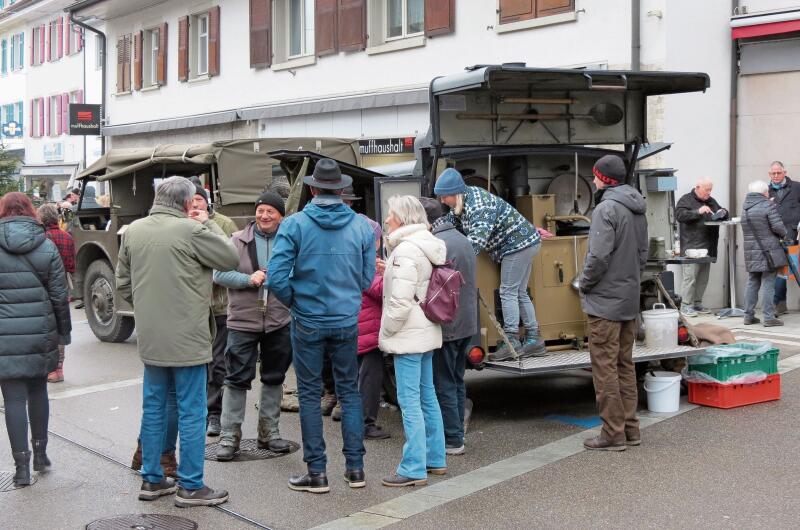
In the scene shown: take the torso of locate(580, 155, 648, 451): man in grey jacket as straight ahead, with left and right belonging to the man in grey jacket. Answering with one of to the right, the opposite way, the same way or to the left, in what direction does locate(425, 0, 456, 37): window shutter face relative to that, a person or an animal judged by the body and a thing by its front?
to the left

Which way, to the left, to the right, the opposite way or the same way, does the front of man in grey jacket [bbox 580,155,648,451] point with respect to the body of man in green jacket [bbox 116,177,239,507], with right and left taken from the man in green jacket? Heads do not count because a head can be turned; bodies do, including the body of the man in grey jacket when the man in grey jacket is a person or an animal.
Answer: to the left

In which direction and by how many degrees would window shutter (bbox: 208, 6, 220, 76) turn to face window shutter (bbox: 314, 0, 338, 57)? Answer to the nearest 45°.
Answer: approximately 90° to its left

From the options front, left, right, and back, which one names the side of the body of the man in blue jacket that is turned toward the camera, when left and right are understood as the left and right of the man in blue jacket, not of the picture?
back

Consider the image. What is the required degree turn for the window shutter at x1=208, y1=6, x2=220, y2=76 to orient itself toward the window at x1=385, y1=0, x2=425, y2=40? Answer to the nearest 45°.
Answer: approximately 90° to its left

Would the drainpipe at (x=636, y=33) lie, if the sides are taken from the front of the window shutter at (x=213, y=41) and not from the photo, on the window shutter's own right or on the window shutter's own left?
on the window shutter's own left

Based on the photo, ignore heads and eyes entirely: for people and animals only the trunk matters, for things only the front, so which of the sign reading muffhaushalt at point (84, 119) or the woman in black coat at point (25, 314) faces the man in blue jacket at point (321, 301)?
the sign reading muffhaushalt

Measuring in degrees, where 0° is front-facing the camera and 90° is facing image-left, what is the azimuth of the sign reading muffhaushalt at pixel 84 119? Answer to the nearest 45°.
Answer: approximately 0°

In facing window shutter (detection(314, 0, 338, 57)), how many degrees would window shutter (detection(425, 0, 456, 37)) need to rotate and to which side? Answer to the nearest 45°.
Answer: approximately 90° to its right
